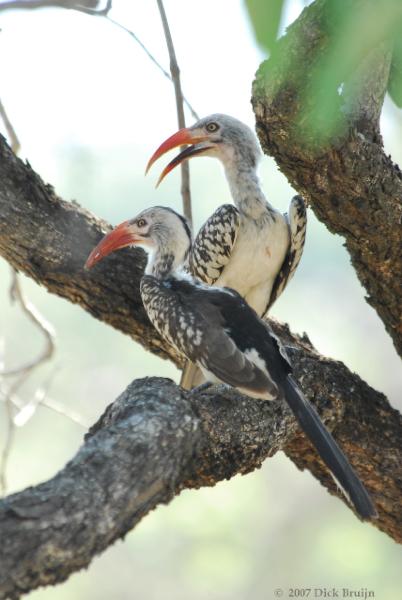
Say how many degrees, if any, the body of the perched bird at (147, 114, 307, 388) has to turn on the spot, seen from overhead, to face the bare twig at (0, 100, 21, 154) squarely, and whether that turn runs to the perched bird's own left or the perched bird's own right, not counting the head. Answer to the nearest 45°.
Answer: approximately 90° to the perched bird's own right

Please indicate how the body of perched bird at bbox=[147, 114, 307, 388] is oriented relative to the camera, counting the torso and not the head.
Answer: toward the camera
